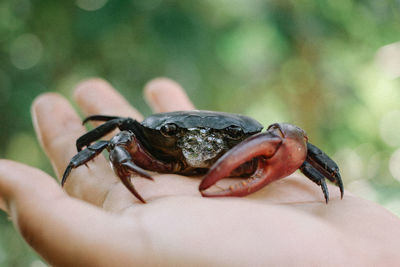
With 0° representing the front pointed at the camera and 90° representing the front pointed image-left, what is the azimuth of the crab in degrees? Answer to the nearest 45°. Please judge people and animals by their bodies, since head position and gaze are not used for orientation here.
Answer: approximately 0°
